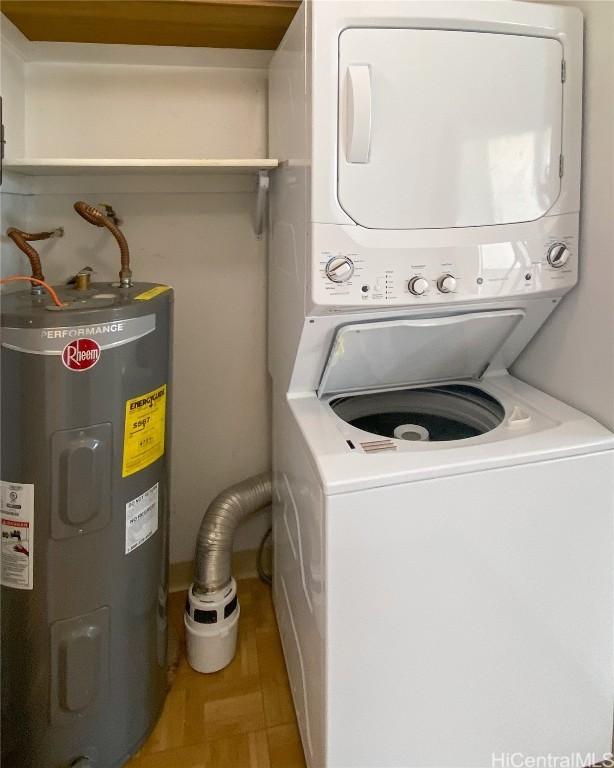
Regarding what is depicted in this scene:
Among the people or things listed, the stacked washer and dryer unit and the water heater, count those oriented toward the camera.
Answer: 2

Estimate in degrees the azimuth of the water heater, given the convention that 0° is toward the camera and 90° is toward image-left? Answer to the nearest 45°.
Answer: approximately 0°

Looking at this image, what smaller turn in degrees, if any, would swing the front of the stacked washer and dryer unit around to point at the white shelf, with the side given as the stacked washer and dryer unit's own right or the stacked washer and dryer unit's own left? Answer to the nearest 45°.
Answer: approximately 90° to the stacked washer and dryer unit's own right
